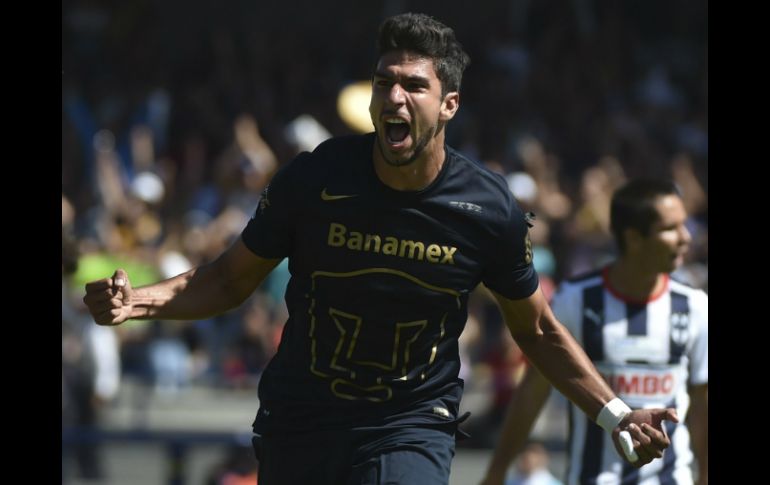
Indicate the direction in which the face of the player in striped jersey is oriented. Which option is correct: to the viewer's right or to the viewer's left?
to the viewer's right

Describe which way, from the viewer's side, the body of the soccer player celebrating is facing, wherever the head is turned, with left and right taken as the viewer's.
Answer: facing the viewer

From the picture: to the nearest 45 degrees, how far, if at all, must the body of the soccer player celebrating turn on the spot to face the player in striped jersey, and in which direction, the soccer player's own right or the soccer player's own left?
approximately 135° to the soccer player's own left
